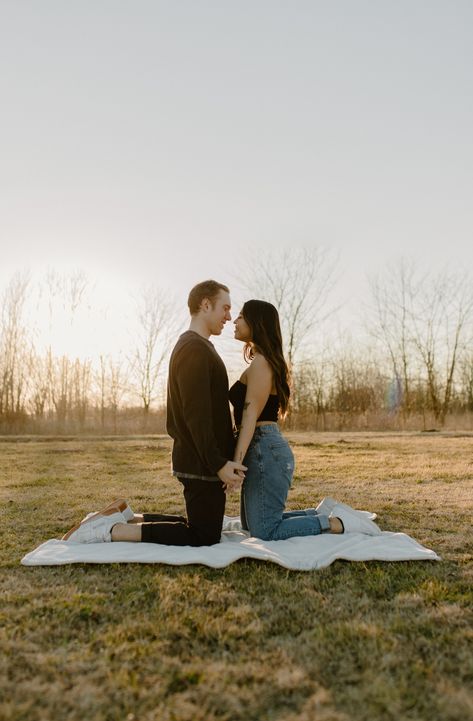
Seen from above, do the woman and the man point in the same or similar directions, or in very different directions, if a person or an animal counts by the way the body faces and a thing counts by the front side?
very different directions

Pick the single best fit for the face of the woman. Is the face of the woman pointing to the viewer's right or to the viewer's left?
to the viewer's left

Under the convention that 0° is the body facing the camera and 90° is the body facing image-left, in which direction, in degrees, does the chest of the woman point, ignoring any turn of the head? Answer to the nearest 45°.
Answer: approximately 90°

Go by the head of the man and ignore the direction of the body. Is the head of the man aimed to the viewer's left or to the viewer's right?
to the viewer's right

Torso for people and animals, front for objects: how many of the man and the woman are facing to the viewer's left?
1

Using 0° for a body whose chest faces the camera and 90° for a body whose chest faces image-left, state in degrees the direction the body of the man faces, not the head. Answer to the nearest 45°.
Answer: approximately 270°
